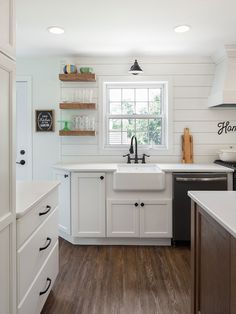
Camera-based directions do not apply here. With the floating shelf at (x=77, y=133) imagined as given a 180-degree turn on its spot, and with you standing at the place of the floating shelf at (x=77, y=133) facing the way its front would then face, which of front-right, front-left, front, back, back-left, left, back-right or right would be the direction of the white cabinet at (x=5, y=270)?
back

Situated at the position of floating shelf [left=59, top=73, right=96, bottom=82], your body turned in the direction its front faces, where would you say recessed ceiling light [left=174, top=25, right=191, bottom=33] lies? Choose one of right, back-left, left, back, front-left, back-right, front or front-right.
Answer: front-left

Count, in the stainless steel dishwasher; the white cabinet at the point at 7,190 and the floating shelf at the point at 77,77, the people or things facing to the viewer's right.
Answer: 1

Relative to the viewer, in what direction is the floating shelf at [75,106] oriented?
toward the camera

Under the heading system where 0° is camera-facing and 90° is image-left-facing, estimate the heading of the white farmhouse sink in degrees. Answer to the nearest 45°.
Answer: approximately 0°

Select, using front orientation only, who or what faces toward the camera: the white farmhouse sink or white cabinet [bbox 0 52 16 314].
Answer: the white farmhouse sink

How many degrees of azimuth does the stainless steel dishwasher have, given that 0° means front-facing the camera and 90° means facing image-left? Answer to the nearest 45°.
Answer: approximately 0°

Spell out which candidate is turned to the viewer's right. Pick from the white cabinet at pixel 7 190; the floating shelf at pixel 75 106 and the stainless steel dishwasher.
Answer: the white cabinet

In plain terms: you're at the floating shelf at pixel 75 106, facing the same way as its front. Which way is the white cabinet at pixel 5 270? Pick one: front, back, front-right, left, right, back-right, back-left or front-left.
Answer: front

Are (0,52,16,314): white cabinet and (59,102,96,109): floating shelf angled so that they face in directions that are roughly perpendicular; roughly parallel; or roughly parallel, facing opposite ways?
roughly perpendicular

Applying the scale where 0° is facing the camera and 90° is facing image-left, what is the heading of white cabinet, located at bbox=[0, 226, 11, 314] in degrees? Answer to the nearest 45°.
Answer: approximately 315°

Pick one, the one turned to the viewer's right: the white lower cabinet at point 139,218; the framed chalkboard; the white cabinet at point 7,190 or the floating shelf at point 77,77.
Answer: the white cabinet

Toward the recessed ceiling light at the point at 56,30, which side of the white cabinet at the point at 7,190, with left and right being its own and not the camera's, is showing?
left
